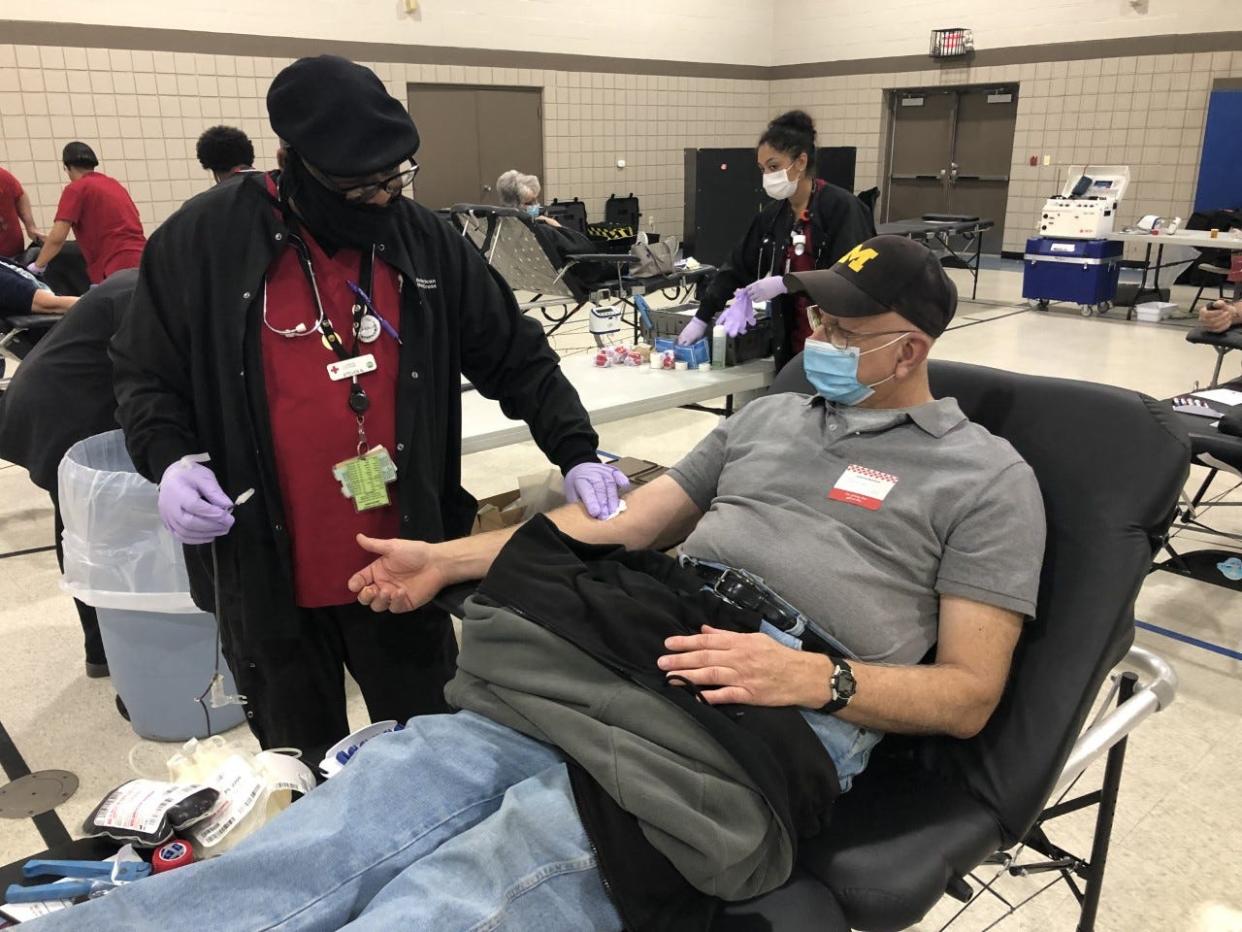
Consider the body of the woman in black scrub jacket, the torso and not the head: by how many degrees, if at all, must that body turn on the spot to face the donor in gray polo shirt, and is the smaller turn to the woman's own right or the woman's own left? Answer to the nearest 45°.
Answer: approximately 45° to the woman's own left

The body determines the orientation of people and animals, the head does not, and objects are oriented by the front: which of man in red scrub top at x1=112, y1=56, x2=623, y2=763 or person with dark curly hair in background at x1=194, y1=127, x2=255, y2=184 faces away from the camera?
the person with dark curly hair in background

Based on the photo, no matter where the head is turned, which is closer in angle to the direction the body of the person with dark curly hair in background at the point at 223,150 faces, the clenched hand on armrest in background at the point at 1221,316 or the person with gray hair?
the person with gray hair

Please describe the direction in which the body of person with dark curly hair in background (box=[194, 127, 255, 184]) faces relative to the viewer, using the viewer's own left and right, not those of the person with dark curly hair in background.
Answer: facing away from the viewer

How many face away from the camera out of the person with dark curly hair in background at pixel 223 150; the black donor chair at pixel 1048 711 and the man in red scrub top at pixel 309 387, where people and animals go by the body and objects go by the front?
1

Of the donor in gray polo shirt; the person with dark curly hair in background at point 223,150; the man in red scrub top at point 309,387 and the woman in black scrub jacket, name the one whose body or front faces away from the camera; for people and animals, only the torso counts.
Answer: the person with dark curly hair in background

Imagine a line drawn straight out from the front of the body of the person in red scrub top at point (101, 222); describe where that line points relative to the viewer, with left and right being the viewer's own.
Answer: facing away from the viewer and to the left of the viewer

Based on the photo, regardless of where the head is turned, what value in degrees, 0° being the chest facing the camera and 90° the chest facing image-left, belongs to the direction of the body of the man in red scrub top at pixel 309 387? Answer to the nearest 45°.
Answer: approximately 315°

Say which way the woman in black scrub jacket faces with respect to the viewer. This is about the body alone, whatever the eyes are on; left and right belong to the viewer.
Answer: facing the viewer and to the left of the viewer

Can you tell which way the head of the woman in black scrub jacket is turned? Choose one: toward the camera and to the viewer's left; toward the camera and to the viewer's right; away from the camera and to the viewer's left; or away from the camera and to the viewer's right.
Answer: toward the camera and to the viewer's left

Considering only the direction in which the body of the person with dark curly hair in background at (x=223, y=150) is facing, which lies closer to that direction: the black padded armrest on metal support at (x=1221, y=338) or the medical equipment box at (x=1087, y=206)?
the medical equipment box

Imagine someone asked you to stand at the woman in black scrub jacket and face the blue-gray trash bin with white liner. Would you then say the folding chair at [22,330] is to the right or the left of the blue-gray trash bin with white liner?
right

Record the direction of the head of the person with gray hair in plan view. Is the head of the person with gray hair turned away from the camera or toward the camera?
toward the camera

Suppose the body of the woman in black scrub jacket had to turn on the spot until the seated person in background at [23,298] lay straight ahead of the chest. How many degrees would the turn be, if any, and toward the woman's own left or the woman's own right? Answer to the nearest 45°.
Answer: approximately 45° to the woman's own right
